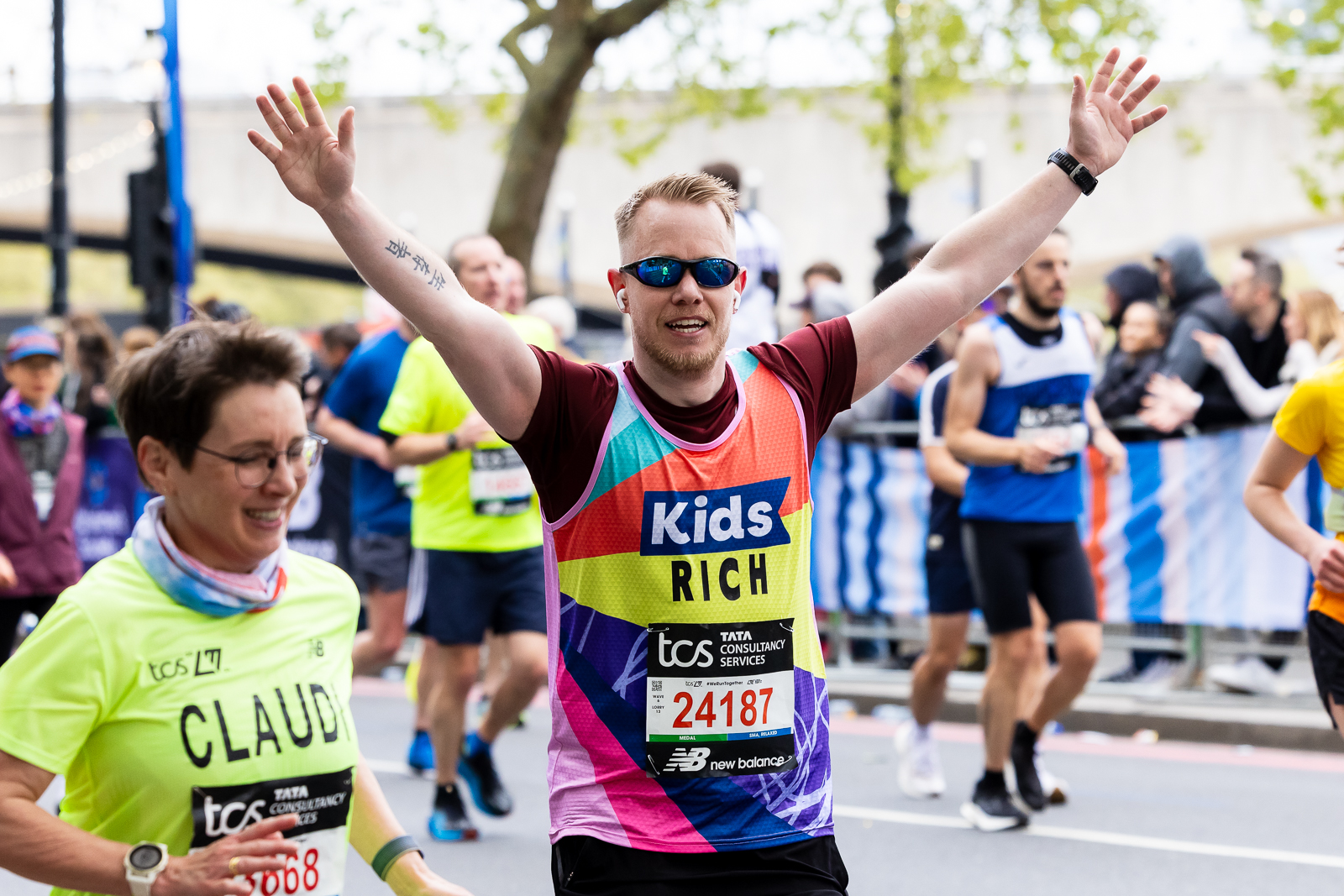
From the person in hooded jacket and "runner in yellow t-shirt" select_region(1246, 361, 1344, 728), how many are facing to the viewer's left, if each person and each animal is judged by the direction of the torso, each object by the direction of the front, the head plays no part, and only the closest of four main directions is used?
1

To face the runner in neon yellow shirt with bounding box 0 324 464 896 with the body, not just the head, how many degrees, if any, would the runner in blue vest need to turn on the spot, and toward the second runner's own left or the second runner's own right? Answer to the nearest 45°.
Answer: approximately 45° to the second runner's own right

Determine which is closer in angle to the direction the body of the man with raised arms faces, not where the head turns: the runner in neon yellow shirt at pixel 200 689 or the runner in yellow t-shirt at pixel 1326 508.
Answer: the runner in neon yellow shirt

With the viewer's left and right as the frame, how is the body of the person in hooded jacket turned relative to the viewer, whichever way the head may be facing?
facing to the left of the viewer

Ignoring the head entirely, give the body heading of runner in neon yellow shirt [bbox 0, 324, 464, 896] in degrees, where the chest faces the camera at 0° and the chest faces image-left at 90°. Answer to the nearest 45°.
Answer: approximately 315°

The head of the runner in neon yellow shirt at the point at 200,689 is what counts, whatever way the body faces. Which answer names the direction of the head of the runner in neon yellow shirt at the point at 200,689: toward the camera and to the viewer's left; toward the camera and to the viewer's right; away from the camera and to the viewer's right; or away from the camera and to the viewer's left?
toward the camera and to the viewer's right

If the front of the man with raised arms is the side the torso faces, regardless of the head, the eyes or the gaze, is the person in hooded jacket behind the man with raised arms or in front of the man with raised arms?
behind

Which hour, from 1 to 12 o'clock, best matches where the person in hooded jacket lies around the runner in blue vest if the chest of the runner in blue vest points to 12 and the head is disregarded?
The person in hooded jacket is roughly at 8 o'clock from the runner in blue vest.
